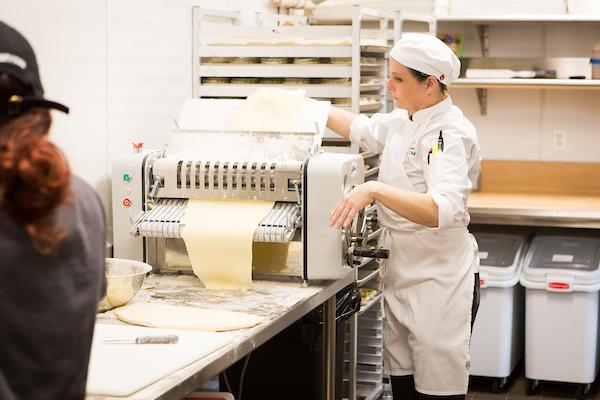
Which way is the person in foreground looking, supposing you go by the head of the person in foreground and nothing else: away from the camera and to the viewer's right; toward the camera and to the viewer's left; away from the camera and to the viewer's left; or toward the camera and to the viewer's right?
away from the camera and to the viewer's right

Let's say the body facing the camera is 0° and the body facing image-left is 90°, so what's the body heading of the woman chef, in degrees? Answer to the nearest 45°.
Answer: approximately 45°

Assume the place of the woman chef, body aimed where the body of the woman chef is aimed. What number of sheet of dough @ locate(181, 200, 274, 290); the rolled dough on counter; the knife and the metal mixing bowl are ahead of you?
4

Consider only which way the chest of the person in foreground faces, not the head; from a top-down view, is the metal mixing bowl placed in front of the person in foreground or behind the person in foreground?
in front

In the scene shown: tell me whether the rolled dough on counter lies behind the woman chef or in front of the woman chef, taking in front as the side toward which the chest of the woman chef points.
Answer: in front

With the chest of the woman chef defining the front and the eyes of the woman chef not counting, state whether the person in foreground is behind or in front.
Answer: in front

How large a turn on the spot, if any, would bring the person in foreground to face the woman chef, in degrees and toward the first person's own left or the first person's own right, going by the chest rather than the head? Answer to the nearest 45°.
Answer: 0° — they already face them

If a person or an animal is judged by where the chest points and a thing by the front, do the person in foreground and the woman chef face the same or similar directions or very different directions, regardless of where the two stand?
very different directions

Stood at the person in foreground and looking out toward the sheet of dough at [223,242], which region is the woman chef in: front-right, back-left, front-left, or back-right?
front-right

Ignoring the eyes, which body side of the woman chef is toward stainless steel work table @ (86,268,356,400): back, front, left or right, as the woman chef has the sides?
front

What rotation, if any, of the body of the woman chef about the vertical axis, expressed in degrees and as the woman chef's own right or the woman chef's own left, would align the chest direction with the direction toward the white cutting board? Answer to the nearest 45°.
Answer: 0° — they already face it

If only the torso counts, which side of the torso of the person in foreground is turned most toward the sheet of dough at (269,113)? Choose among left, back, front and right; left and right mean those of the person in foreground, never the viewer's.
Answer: front

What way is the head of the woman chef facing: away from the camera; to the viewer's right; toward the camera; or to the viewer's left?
to the viewer's left

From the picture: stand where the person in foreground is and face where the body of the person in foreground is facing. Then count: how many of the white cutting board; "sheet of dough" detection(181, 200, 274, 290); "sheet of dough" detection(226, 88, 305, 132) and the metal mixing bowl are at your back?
0

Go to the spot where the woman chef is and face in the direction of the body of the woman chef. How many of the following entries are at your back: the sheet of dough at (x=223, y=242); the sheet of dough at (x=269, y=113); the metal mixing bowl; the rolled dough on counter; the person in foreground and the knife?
0

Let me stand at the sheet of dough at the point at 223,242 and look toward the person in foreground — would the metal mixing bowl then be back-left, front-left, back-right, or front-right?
front-right

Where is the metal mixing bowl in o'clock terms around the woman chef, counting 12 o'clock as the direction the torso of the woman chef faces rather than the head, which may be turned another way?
The metal mixing bowl is roughly at 12 o'clock from the woman chef.
